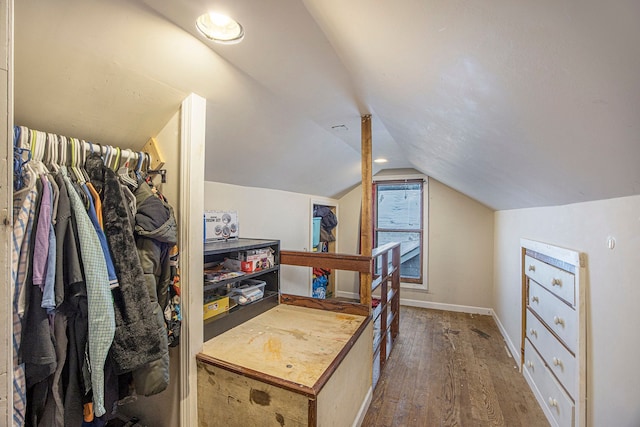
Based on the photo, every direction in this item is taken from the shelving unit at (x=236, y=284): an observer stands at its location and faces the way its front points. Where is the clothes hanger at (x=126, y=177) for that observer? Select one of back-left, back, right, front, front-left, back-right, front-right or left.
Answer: right

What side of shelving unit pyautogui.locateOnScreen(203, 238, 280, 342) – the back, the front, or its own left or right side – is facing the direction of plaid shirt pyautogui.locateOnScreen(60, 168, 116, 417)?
right

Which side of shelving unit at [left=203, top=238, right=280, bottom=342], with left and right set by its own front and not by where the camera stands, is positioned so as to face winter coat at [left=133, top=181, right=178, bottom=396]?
right

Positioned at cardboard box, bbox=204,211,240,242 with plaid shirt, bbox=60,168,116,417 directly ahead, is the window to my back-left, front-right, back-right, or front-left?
back-left

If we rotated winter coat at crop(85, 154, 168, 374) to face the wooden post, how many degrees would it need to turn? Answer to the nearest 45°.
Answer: approximately 180°

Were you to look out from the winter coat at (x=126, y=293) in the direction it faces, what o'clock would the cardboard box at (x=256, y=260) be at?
The cardboard box is roughly at 5 o'clock from the winter coat.

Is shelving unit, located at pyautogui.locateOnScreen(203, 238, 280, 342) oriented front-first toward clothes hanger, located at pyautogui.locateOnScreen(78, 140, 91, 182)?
no

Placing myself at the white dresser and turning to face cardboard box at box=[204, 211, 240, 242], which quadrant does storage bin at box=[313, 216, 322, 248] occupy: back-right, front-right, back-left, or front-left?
front-right

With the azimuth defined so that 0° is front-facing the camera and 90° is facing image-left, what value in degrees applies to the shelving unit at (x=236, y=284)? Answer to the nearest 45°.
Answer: approximately 315°

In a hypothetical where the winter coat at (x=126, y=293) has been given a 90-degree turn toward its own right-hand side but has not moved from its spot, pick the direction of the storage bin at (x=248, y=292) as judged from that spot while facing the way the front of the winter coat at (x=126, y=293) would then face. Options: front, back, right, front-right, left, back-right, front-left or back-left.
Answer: front-right

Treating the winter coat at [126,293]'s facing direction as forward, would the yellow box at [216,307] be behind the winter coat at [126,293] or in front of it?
behind

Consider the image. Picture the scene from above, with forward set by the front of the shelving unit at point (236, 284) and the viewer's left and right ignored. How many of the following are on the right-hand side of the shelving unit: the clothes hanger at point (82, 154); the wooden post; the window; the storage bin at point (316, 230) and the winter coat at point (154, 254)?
2

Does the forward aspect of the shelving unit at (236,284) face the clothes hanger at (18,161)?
no

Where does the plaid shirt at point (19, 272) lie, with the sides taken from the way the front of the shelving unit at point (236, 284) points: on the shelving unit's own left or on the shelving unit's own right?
on the shelving unit's own right
